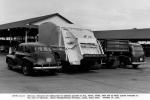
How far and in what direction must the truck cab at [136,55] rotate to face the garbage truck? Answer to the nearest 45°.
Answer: approximately 90° to its right

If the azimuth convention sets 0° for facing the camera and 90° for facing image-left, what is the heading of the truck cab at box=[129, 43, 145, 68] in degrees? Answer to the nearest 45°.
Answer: approximately 315°
